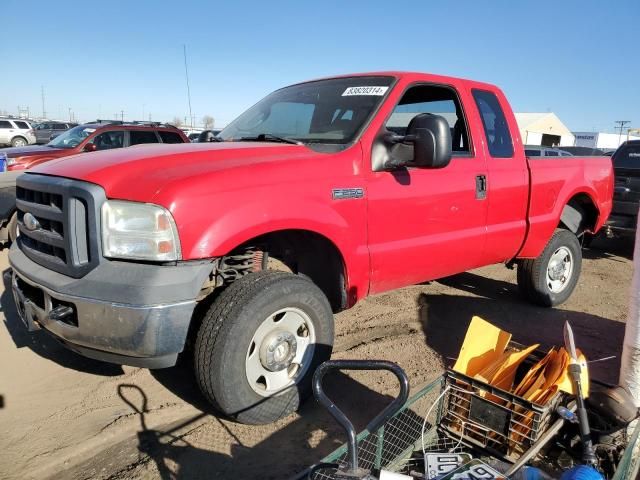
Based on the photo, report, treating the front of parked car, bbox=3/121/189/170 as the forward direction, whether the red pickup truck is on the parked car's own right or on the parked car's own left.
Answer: on the parked car's own left

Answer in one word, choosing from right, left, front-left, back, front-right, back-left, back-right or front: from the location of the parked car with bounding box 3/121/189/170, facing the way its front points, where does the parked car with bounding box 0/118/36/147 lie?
back-right

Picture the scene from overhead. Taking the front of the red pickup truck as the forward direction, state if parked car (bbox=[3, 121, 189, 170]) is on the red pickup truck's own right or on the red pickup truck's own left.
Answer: on the red pickup truck's own right

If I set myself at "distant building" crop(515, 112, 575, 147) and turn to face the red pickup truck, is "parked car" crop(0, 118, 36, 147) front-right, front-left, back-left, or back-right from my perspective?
front-right

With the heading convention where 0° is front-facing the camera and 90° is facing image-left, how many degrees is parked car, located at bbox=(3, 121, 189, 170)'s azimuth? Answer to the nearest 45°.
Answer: approximately 45°

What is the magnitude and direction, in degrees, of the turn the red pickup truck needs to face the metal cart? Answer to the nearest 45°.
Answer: approximately 90° to its left

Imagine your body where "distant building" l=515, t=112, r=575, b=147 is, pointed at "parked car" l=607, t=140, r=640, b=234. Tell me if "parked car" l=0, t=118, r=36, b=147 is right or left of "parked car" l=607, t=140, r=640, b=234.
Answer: right

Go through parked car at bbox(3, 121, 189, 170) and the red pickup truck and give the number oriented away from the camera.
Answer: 0

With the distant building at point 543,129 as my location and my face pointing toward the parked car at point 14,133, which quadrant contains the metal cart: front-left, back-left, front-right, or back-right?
front-left

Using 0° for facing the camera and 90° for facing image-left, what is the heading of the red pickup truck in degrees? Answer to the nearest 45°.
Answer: approximately 45°

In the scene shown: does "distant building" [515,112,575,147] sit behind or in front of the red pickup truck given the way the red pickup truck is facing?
behind
